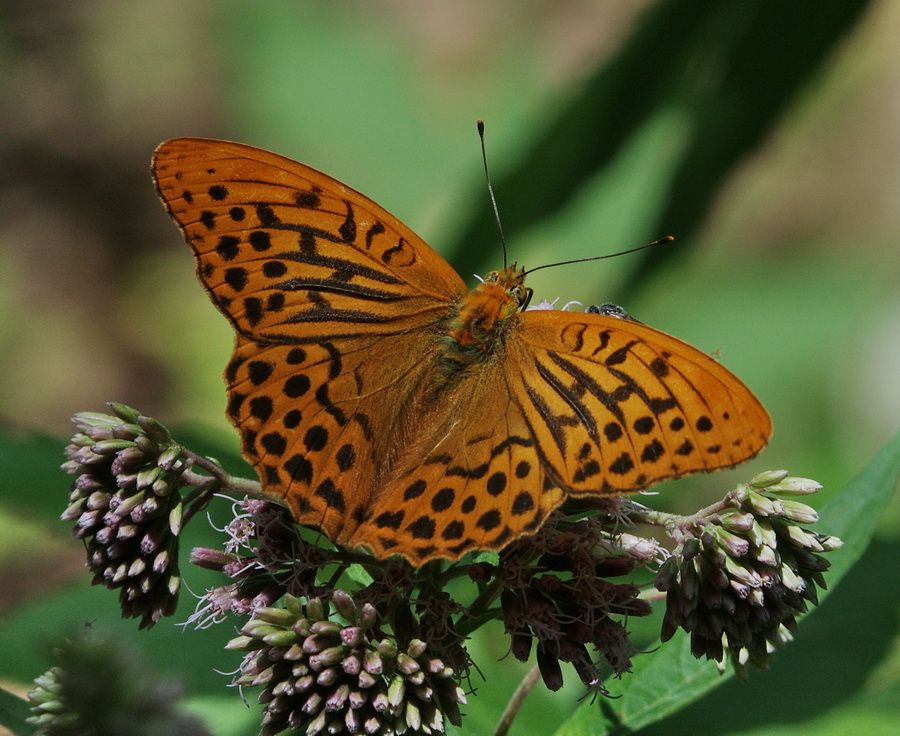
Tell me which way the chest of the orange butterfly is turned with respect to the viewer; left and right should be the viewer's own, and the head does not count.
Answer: facing away from the viewer and to the right of the viewer

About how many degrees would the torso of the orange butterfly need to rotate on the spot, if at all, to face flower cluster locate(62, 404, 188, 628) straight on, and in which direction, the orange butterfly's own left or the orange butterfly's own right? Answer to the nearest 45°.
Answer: approximately 135° to the orange butterfly's own left

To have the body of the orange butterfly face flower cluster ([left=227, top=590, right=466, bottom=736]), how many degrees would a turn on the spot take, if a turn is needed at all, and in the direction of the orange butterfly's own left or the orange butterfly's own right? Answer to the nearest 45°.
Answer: approximately 135° to the orange butterfly's own left

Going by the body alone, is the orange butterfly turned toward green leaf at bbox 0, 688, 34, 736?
no

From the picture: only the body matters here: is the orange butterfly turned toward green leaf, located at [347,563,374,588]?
no
